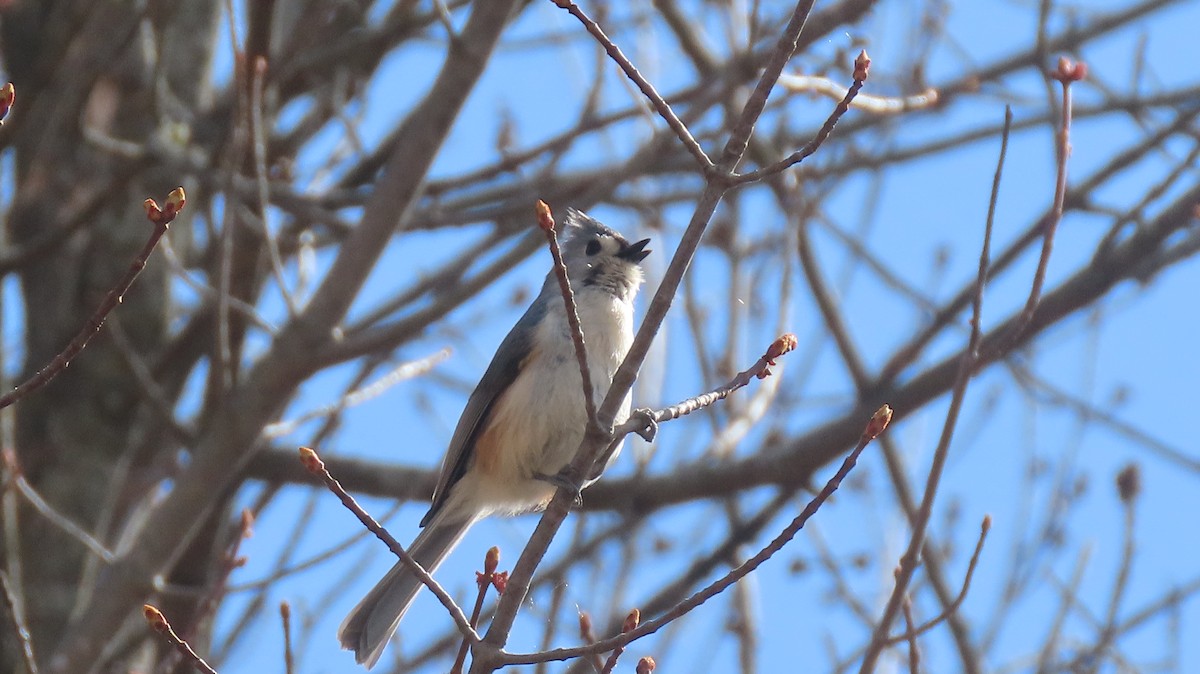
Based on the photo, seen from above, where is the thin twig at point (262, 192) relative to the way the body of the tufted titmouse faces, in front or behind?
behind

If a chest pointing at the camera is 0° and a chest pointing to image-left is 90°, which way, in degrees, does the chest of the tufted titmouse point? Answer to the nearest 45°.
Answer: approximately 270°
